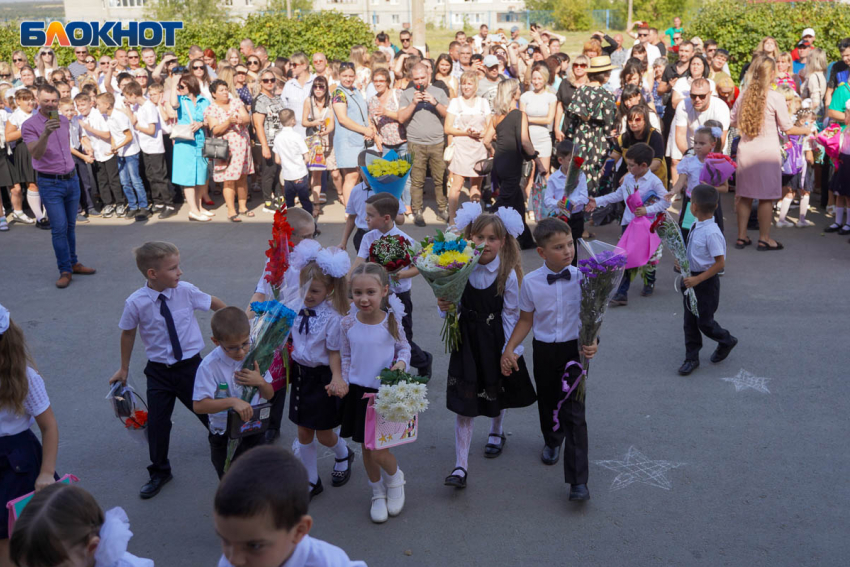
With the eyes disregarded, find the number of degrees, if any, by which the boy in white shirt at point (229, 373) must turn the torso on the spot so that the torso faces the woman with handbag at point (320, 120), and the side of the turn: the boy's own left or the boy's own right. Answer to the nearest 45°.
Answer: approximately 135° to the boy's own left

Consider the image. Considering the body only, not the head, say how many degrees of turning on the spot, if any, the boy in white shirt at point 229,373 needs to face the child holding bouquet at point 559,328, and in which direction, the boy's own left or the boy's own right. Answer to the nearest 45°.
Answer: approximately 45° to the boy's own left

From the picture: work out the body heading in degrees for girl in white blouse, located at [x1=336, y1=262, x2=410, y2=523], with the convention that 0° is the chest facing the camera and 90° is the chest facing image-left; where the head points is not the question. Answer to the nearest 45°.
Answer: approximately 0°

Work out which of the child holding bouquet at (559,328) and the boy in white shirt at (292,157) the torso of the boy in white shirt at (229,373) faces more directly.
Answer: the child holding bouquet

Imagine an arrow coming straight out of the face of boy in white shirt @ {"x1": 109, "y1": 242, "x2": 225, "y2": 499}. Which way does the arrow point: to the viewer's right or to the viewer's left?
to the viewer's right

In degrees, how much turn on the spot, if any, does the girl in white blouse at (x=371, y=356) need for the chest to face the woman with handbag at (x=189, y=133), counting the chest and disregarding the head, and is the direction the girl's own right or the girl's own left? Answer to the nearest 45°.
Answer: approximately 180°

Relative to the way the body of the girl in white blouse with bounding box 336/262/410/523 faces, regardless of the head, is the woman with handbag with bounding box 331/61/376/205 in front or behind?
behind

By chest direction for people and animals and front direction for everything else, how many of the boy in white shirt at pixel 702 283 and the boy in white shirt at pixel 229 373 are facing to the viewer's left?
1

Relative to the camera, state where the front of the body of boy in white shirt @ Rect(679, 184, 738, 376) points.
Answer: to the viewer's left
